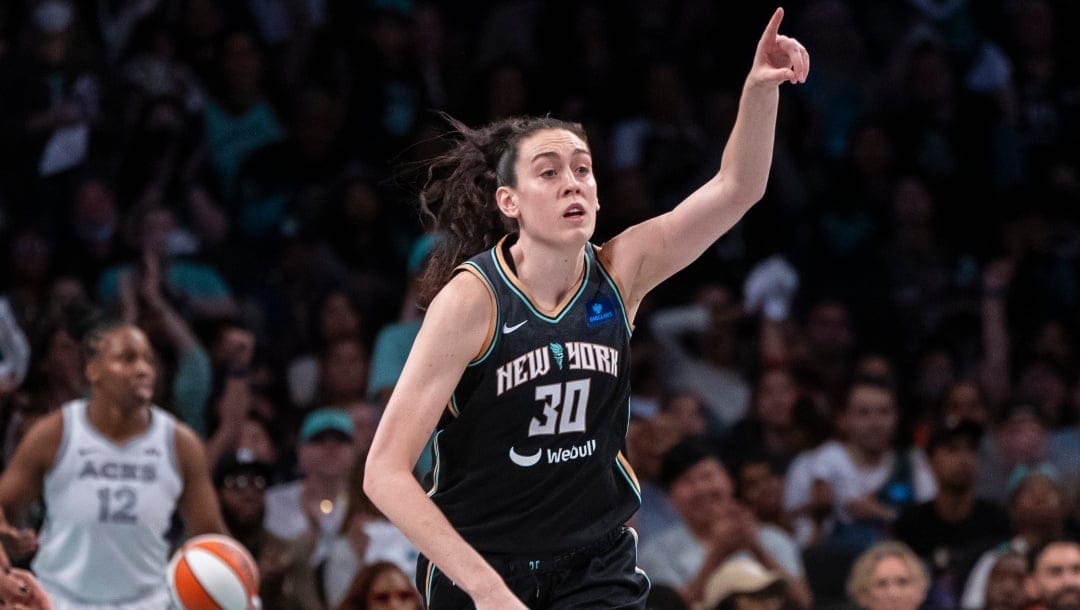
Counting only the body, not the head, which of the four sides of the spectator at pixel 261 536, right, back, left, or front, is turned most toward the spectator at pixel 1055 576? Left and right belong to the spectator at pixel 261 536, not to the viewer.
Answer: left

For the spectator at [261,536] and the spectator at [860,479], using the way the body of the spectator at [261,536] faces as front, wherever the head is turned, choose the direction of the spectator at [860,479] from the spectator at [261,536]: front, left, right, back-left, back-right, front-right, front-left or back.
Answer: left

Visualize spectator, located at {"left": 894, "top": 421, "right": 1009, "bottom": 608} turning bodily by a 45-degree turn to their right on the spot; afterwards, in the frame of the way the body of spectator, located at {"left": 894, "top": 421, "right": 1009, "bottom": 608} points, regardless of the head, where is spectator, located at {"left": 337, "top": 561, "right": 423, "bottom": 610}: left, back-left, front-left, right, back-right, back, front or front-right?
front

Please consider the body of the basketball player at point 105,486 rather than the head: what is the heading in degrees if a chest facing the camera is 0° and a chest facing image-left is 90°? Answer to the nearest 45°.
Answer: approximately 0°

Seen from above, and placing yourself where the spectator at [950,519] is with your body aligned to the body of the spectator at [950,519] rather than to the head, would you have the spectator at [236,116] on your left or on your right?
on your right

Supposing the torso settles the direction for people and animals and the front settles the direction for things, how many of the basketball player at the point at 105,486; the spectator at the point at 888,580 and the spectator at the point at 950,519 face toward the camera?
3

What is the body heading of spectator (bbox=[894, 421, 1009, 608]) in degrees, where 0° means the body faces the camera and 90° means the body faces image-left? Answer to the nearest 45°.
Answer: approximately 0°

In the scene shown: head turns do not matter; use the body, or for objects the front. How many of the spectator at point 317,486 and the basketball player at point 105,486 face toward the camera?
2

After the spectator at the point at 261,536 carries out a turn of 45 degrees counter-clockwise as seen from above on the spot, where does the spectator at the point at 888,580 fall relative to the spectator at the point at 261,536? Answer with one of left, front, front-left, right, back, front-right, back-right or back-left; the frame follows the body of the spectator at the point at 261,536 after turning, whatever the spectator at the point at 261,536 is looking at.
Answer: front-left

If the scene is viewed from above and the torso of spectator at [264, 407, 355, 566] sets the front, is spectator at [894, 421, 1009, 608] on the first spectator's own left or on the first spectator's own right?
on the first spectator's own left
